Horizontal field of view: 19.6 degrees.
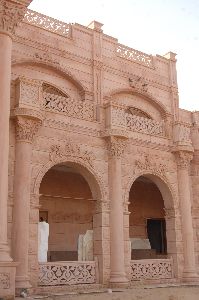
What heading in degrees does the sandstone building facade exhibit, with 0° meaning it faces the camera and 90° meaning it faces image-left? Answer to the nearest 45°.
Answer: approximately 315°
